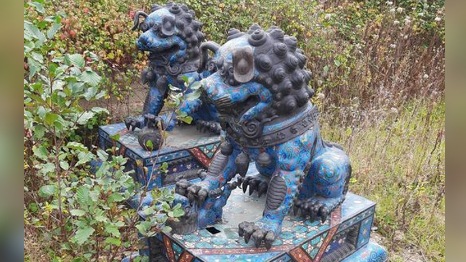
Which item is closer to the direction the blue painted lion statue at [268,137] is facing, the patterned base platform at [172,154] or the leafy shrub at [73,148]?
the leafy shrub

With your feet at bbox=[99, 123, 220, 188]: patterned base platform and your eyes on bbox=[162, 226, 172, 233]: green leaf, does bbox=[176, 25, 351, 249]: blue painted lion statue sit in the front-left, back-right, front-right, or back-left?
front-left

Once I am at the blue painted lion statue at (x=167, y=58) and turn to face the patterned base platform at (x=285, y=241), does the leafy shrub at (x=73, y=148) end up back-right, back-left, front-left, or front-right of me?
front-right

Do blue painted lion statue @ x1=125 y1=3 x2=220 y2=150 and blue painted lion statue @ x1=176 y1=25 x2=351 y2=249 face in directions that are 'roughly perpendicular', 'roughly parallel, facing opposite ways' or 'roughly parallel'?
roughly parallel

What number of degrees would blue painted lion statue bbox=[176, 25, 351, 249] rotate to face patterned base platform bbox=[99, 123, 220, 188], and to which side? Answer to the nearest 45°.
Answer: approximately 90° to its right

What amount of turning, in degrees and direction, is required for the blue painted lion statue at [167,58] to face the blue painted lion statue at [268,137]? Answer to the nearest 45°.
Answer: approximately 45° to its left

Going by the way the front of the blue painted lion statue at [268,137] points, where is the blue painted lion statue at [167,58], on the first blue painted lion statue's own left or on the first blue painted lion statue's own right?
on the first blue painted lion statue's own right

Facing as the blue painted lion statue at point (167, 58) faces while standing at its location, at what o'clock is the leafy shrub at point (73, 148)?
The leafy shrub is roughly at 11 o'clock from the blue painted lion statue.

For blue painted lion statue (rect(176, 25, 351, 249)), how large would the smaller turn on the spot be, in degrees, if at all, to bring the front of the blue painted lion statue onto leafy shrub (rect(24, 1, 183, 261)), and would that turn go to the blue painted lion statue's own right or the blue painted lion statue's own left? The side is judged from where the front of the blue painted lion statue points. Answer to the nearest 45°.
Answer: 0° — it already faces it

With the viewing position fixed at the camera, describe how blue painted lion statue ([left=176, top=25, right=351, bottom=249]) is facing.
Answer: facing the viewer and to the left of the viewer

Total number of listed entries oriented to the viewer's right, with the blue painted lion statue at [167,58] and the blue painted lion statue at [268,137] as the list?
0
